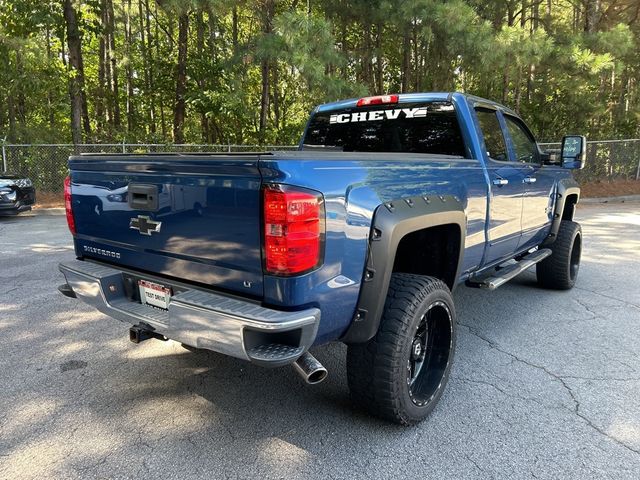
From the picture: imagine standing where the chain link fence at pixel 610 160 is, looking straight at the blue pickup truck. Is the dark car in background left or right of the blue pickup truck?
right

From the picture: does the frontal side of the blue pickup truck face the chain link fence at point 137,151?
no

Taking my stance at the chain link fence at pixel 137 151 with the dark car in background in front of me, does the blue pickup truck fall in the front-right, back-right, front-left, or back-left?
front-left

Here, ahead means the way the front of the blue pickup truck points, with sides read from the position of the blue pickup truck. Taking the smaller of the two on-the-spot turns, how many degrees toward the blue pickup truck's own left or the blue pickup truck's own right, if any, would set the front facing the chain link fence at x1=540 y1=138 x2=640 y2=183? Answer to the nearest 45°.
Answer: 0° — it already faces it

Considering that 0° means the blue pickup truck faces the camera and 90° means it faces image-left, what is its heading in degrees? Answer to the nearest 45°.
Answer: approximately 225°

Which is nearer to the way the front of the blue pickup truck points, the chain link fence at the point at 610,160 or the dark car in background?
the chain link fence

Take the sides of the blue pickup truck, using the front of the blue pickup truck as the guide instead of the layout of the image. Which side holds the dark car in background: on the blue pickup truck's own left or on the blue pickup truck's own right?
on the blue pickup truck's own left
